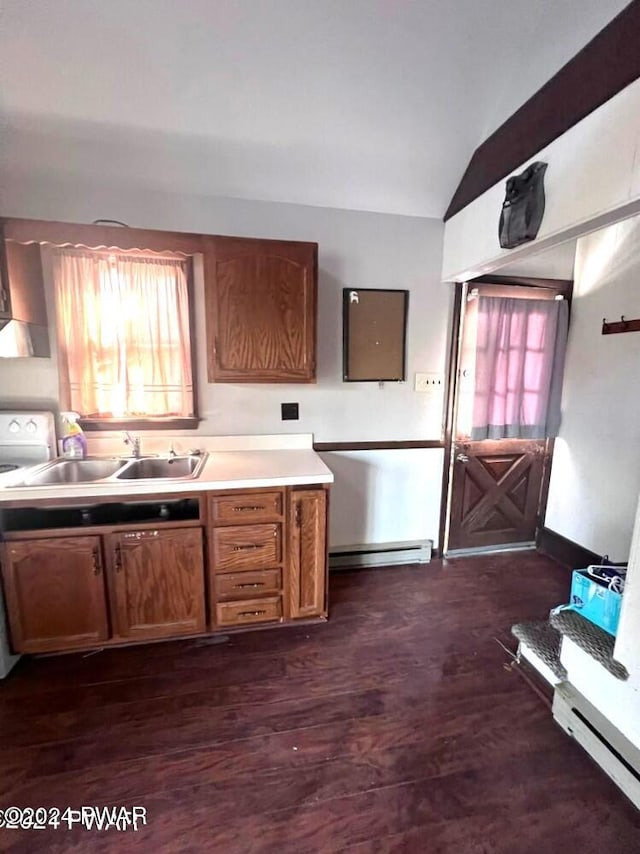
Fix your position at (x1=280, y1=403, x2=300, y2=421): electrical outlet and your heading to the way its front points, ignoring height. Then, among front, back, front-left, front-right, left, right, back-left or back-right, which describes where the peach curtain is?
right

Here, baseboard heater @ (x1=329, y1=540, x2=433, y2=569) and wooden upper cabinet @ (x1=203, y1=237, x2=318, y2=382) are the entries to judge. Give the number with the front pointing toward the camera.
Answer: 2

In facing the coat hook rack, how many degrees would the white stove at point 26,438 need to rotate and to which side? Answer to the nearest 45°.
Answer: approximately 45° to its left

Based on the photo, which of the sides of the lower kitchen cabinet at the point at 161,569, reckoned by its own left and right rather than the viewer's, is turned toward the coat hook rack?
left

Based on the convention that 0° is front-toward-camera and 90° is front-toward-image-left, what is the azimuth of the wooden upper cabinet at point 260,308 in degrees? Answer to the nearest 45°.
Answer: approximately 0°

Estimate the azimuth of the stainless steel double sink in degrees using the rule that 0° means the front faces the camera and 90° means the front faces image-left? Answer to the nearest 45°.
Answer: approximately 0°

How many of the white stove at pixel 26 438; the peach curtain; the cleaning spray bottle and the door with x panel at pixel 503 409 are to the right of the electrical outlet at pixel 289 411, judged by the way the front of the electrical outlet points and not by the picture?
3

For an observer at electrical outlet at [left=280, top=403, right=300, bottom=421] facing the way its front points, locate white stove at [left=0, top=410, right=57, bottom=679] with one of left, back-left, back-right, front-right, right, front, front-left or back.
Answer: right

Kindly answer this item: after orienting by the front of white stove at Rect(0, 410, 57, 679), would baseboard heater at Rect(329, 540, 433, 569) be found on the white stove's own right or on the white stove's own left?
on the white stove's own left
